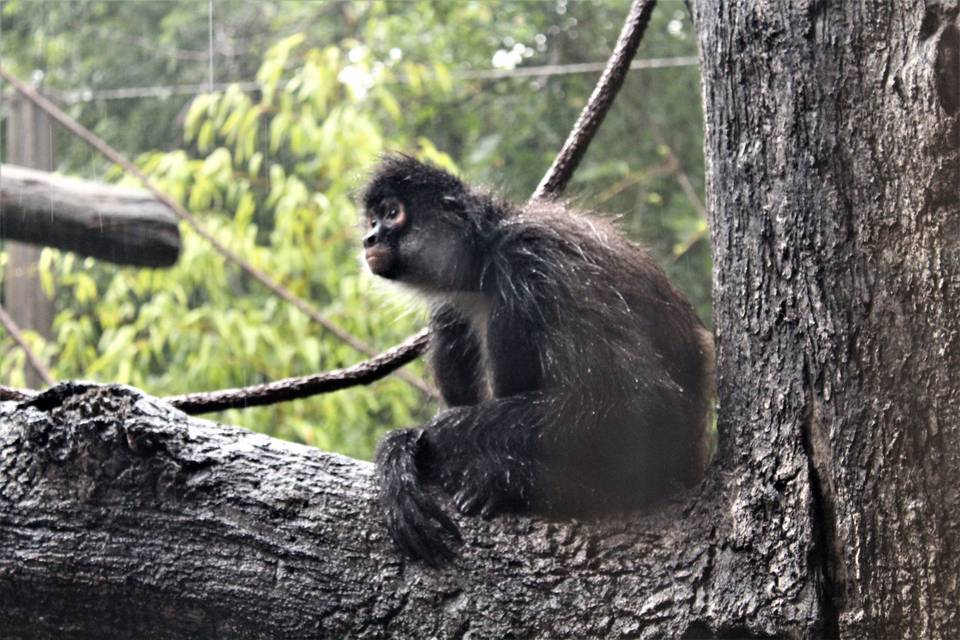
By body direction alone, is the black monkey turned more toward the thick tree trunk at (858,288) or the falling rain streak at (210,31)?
the falling rain streak

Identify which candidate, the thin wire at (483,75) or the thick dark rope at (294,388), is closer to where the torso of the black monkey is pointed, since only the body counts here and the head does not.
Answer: the thick dark rope

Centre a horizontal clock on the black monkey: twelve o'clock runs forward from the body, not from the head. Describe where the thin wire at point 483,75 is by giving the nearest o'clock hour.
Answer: The thin wire is roughly at 3 o'clock from the black monkey.

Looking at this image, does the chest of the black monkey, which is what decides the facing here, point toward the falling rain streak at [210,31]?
no

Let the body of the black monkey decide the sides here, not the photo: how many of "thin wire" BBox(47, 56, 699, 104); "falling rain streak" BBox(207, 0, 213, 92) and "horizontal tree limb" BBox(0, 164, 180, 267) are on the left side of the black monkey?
0

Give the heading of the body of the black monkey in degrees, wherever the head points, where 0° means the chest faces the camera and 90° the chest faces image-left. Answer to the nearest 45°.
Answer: approximately 90°
